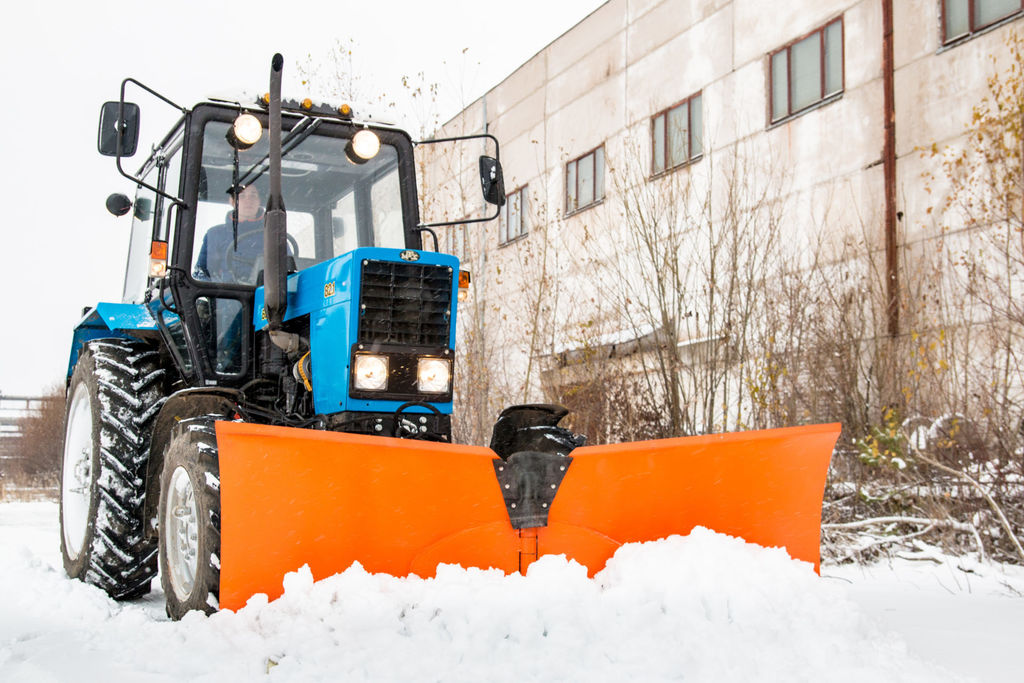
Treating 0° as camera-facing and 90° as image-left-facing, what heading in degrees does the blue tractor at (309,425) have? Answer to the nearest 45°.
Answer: approximately 315°

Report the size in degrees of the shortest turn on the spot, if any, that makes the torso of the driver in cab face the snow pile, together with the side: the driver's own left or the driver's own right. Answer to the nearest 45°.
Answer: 0° — they already face it

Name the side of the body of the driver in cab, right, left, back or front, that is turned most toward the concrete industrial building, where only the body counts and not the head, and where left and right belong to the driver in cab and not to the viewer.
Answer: left

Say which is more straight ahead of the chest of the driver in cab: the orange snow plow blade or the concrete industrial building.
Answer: the orange snow plow blade

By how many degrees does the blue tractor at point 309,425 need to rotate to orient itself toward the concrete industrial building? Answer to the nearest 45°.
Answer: approximately 90° to its left

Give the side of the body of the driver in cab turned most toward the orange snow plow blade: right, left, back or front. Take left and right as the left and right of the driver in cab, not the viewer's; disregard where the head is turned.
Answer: front

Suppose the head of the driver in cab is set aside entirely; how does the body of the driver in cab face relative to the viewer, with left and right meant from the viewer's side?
facing the viewer and to the right of the viewer
